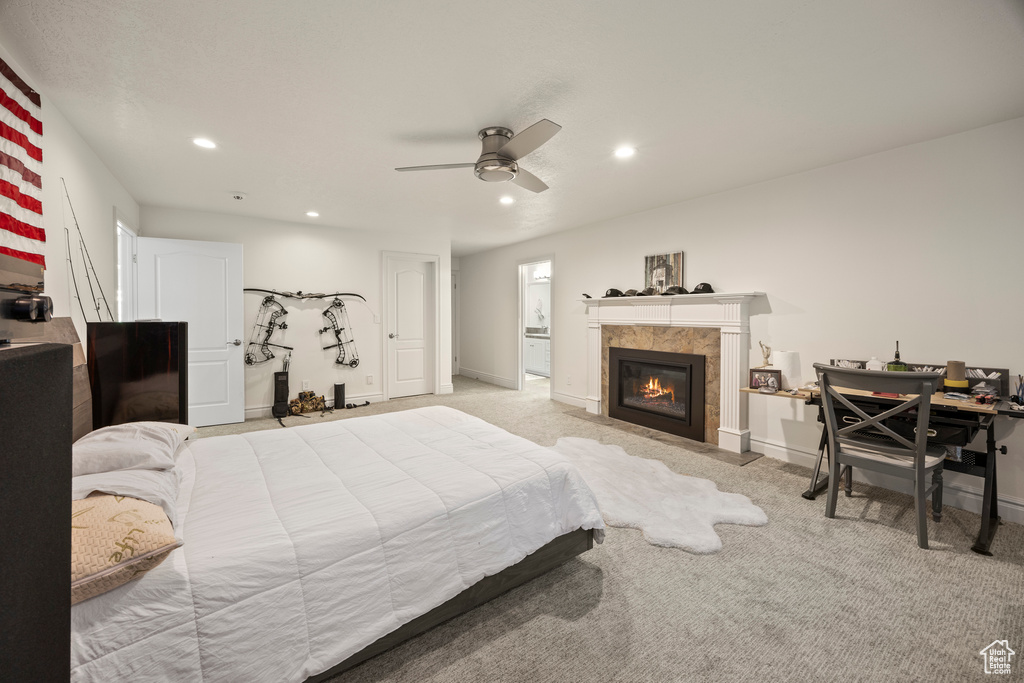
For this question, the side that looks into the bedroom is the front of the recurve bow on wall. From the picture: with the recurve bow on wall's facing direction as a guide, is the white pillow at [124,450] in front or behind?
in front

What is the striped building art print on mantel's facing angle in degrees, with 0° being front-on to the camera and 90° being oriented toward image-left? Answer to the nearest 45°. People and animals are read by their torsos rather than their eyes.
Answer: approximately 45°

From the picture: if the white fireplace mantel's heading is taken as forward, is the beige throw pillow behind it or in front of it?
in front

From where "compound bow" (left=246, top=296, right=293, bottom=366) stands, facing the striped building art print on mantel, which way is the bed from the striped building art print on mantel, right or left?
right

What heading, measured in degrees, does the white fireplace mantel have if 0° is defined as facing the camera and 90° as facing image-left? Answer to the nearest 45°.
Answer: approximately 45°

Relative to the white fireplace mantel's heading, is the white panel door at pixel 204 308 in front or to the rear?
in front

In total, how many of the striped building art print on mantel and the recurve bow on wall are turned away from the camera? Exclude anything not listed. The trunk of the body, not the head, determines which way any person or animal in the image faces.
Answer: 0
